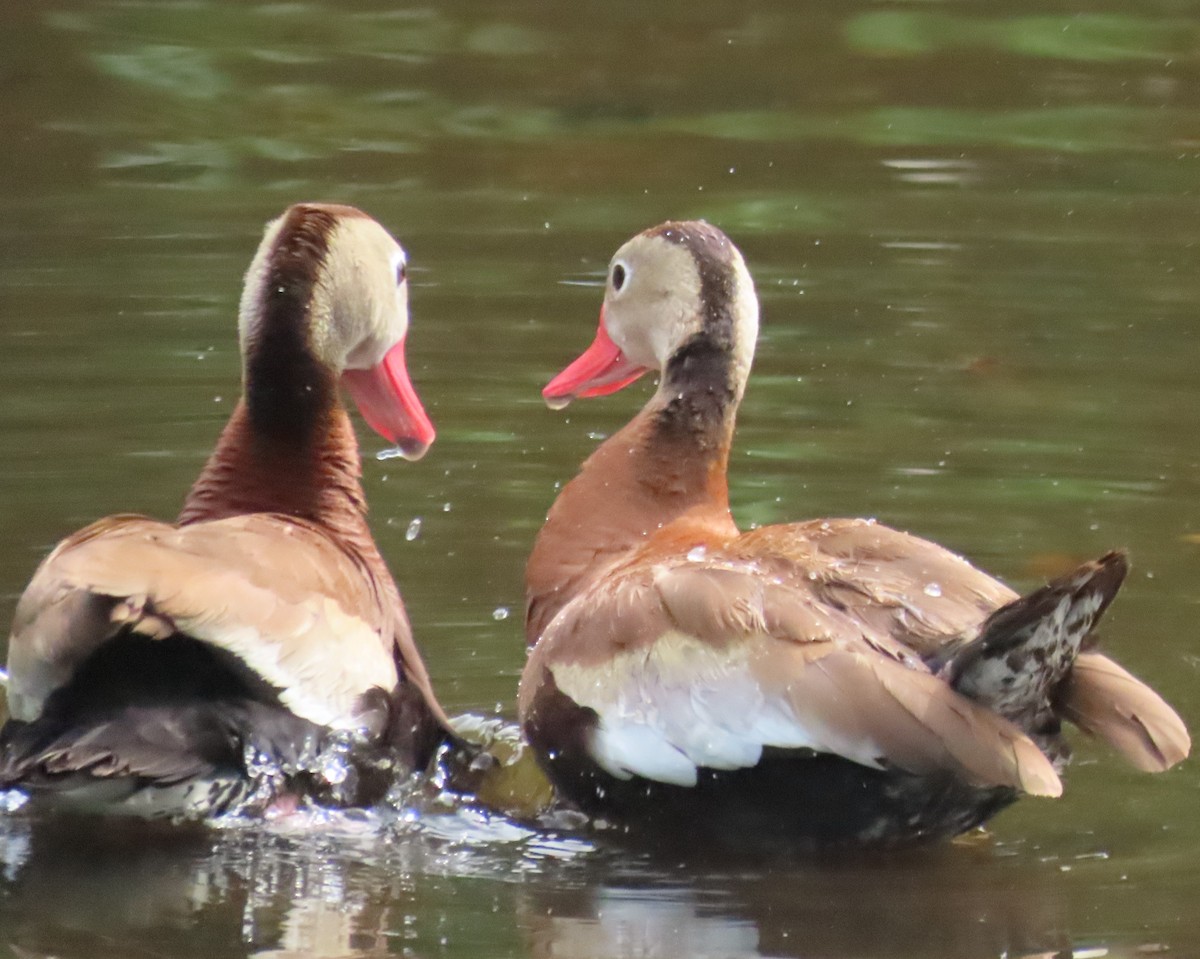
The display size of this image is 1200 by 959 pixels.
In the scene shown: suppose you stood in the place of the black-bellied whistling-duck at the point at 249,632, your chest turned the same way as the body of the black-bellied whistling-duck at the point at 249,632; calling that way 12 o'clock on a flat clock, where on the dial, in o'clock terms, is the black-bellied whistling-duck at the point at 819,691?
the black-bellied whistling-duck at the point at 819,691 is roughly at 2 o'clock from the black-bellied whistling-duck at the point at 249,632.

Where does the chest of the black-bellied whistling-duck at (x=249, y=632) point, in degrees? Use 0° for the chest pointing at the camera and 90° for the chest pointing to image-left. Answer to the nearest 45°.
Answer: approximately 225°
